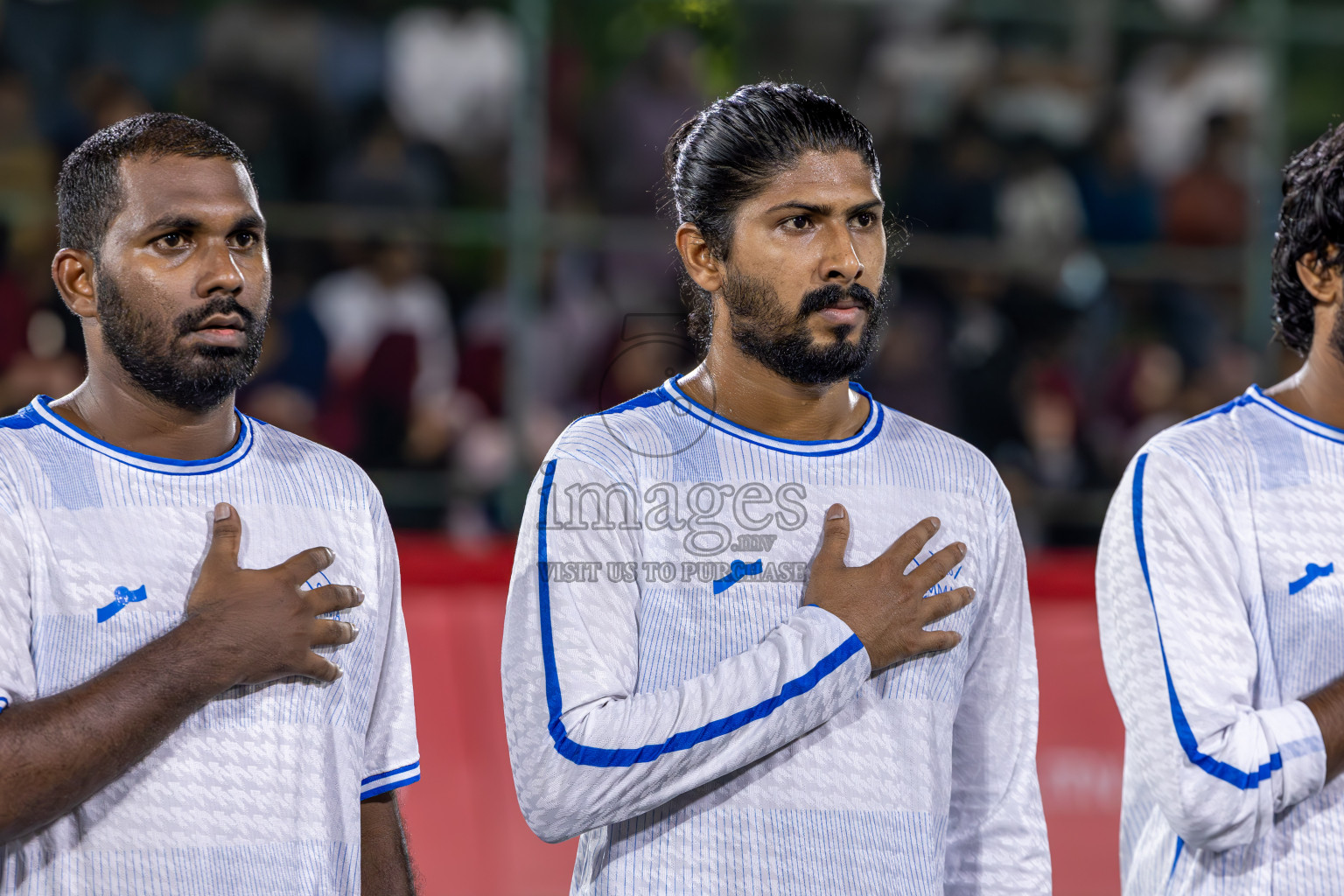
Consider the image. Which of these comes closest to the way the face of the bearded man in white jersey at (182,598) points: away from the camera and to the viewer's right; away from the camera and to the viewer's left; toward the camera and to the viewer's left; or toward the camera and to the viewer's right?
toward the camera and to the viewer's right

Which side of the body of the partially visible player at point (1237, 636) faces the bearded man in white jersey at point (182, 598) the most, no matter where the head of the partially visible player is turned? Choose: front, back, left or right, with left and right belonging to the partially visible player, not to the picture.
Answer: right

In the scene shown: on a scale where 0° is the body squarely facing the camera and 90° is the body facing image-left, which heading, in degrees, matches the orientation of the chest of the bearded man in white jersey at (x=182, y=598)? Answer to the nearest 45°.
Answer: approximately 315°

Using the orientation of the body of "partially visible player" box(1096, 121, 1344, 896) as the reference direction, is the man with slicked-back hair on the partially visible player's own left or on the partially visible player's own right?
on the partially visible player's own right

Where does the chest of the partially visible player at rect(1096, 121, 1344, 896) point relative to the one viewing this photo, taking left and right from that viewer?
facing the viewer and to the right of the viewer

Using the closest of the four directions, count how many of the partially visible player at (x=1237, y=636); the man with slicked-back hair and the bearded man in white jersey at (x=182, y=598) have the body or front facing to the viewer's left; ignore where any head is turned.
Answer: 0

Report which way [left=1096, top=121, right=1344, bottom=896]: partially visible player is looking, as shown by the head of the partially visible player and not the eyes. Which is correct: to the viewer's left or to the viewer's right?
to the viewer's right

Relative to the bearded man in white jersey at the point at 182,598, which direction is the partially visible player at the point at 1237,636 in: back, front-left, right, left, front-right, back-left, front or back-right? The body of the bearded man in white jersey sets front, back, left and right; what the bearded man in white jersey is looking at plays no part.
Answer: front-left

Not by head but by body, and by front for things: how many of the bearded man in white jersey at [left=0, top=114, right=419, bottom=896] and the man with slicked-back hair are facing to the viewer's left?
0
